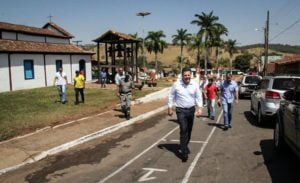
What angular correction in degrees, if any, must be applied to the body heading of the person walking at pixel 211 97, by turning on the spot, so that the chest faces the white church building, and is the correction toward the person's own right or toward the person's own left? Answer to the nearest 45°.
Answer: approximately 135° to the person's own right

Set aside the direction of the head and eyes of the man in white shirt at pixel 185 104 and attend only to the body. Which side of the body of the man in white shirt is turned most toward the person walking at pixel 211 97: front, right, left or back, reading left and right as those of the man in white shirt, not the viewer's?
back

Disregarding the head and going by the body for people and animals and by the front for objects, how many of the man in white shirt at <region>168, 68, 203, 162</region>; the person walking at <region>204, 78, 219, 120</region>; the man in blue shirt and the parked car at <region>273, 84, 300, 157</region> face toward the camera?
3

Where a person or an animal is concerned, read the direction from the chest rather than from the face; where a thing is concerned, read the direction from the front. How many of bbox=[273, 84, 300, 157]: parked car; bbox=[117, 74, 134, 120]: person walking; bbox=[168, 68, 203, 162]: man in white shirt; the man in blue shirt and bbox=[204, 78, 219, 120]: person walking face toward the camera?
4

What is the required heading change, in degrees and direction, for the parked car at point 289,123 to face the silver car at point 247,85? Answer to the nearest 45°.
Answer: approximately 45° to its right

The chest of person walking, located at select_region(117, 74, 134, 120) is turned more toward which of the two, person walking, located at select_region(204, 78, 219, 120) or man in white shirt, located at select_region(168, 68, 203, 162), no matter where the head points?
the man in white shirt

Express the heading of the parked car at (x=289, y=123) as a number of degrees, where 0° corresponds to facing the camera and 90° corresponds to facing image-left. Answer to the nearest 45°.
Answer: approximately 135°
